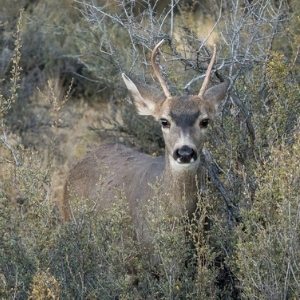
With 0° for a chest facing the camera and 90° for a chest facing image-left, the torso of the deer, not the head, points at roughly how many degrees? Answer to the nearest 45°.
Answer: approximately 315°
